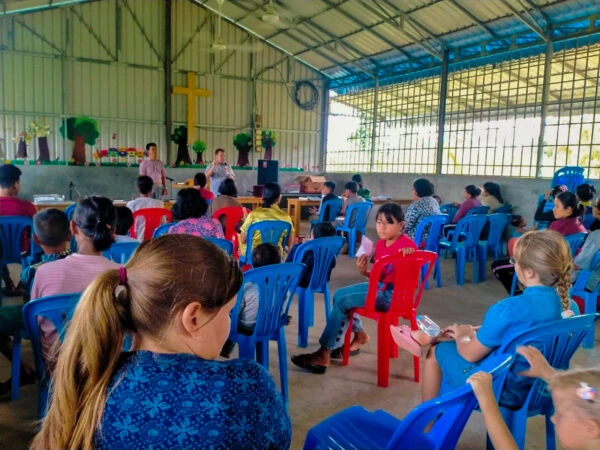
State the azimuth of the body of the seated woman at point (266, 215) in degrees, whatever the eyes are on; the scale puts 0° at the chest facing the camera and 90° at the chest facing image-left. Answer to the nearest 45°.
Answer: approximately 180°

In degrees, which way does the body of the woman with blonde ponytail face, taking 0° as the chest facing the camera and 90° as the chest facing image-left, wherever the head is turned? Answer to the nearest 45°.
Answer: approximately 225°

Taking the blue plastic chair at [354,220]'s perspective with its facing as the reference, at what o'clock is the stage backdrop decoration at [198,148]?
The stage backdrop decoration is roughly at 12 o'clock from the blue plastic chair.

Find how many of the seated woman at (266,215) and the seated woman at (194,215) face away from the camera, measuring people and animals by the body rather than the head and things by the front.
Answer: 2

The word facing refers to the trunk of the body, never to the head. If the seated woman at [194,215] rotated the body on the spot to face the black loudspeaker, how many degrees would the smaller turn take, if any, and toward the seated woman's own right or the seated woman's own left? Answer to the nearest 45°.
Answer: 0° — they already face it

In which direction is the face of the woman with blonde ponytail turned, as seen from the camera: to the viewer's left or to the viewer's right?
to the viewer's right

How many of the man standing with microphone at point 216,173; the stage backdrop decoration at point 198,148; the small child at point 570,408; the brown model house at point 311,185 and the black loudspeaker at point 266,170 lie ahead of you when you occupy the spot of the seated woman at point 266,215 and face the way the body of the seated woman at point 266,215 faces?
4

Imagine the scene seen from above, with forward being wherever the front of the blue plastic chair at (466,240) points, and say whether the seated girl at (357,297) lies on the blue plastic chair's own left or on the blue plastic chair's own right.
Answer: on the blue plastic chair's own left

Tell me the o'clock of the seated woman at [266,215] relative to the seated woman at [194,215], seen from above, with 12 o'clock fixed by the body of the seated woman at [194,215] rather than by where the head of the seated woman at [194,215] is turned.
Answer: the seated woman at [266,215] is roughly at 2 o'clock from the seated woman at [194,215].

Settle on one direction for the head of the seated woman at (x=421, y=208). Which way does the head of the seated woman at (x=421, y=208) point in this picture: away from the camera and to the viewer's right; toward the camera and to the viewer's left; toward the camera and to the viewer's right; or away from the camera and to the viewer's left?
away from the camera and to the viewer's left

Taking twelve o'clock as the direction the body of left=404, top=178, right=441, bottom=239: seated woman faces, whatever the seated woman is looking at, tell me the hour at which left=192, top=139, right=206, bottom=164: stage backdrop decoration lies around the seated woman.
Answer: The stage backdrop decoration is roughly at 12 o'clock from the seated woman.

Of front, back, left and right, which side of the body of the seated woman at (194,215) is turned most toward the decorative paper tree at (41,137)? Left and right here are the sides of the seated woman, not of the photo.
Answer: front

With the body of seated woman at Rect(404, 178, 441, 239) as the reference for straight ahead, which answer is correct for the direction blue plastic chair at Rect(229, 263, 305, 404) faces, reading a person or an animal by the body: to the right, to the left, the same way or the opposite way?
the same way

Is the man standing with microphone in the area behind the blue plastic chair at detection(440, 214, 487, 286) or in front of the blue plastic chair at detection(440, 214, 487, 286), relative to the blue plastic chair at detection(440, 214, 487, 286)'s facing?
in front

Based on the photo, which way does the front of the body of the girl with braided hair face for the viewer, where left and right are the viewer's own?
facing away from the viewer and to the left of the viewer

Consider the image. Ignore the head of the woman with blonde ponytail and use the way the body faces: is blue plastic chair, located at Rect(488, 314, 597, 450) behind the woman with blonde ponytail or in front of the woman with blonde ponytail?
in front

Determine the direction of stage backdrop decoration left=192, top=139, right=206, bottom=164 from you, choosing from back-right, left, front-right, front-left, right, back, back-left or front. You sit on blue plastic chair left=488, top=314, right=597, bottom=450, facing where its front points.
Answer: front

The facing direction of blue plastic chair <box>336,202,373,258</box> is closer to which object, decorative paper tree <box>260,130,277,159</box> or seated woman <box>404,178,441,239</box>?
the decorative paper tree
